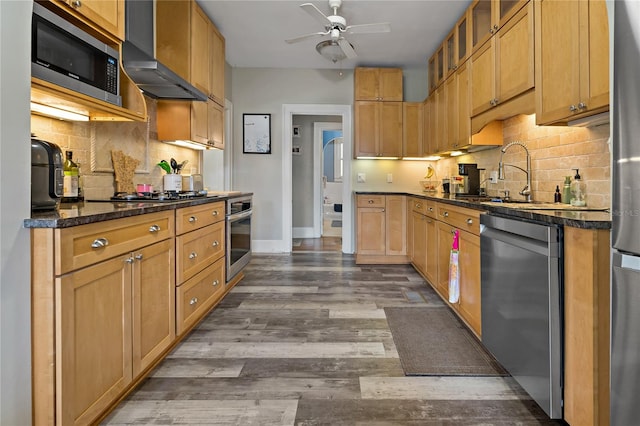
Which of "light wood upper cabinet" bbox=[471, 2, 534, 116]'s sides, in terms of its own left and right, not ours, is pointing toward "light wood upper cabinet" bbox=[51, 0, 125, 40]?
front

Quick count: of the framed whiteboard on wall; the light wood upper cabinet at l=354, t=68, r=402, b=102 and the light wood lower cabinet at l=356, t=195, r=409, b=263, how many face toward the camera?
3

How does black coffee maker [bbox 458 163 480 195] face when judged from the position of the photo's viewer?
facing the viewer and to the left of the viewer

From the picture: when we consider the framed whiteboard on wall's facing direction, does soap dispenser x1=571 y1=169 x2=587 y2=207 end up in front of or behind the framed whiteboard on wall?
in front
